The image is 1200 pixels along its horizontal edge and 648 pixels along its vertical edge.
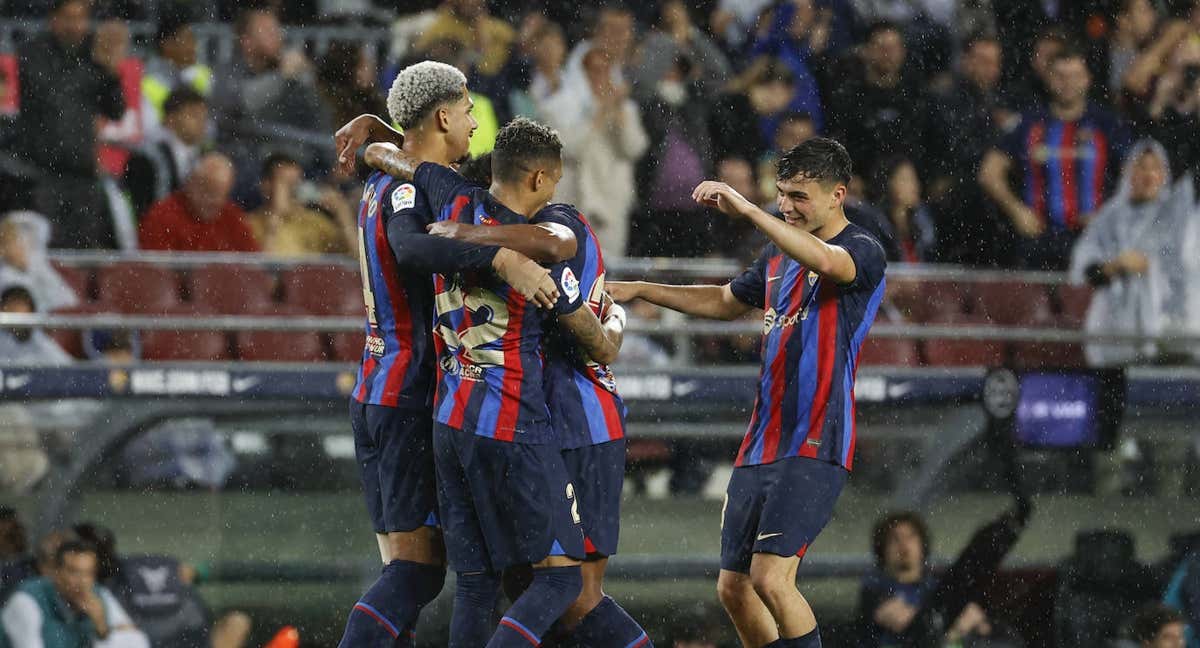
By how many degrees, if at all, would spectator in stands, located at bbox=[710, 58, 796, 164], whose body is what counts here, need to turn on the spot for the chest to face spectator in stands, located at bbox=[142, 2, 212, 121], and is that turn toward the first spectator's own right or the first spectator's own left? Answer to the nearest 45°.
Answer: approximately 45° to the first spectator's own right

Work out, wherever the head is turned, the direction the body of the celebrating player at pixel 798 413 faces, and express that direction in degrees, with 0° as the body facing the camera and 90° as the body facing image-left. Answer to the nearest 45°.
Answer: approximately 45°

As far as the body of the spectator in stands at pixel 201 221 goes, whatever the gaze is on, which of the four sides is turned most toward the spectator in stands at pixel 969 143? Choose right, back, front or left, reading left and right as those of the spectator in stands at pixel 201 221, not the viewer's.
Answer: left

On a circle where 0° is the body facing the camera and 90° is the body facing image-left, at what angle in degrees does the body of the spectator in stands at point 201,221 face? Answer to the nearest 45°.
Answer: approximately 0°

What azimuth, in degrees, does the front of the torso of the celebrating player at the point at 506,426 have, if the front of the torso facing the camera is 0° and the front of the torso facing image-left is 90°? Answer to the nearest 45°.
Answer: approximately 225°

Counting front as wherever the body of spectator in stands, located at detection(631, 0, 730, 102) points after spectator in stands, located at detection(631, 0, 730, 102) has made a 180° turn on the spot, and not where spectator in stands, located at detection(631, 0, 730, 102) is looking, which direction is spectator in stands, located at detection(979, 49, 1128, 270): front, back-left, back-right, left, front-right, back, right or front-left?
right

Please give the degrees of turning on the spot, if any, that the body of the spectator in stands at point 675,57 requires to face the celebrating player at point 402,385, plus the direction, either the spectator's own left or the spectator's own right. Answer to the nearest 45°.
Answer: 0° — they already face them

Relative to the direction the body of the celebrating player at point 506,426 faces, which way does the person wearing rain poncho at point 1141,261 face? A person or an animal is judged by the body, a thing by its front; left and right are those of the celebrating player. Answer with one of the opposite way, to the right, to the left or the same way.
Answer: the opposite way

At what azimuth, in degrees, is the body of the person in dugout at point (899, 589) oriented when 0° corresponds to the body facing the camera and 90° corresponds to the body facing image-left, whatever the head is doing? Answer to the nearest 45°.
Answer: approximately 0°
